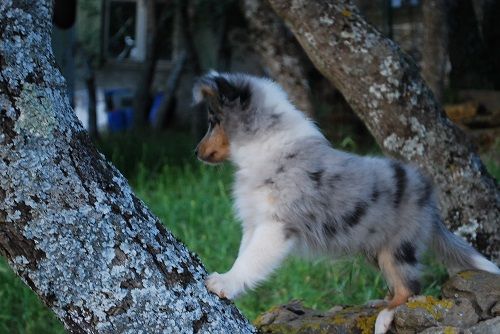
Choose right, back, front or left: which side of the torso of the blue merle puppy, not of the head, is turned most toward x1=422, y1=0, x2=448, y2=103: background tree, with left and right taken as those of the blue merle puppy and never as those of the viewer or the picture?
right

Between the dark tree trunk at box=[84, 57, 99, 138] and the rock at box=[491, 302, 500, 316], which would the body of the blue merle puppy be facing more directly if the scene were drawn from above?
the dark tree trunk

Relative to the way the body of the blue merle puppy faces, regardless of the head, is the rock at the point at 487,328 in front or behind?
behind

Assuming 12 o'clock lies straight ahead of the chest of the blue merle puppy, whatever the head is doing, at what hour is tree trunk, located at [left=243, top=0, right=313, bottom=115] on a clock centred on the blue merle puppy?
The tree trunk is roughly at 3 o'clock from the blue merle puppy.

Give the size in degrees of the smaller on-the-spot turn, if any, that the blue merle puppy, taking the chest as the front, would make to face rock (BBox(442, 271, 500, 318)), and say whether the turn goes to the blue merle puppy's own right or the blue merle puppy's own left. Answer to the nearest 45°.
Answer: approximately 180°

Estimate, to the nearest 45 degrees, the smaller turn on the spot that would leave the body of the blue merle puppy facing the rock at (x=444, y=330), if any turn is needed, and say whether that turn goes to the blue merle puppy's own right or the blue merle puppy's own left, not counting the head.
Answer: approximately 135° to the blue merle puppy's own left

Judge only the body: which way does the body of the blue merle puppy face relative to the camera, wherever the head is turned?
to the viewer's left

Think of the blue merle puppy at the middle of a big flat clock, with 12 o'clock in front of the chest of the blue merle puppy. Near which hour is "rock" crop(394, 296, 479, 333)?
The rock is roughly at 7 o'clock from the blue merle puppy.
